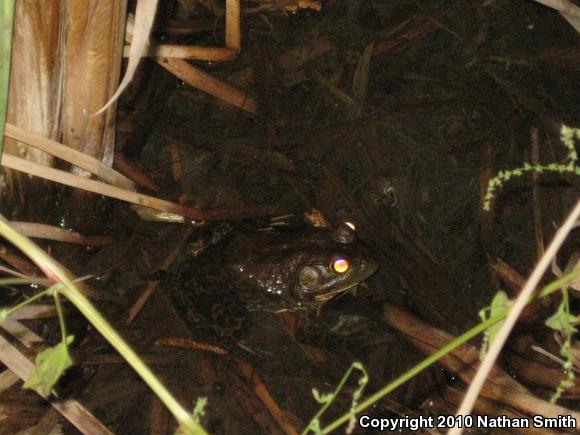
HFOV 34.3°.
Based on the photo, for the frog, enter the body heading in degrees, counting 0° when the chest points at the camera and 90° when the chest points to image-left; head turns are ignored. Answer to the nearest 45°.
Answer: approximately 270°
